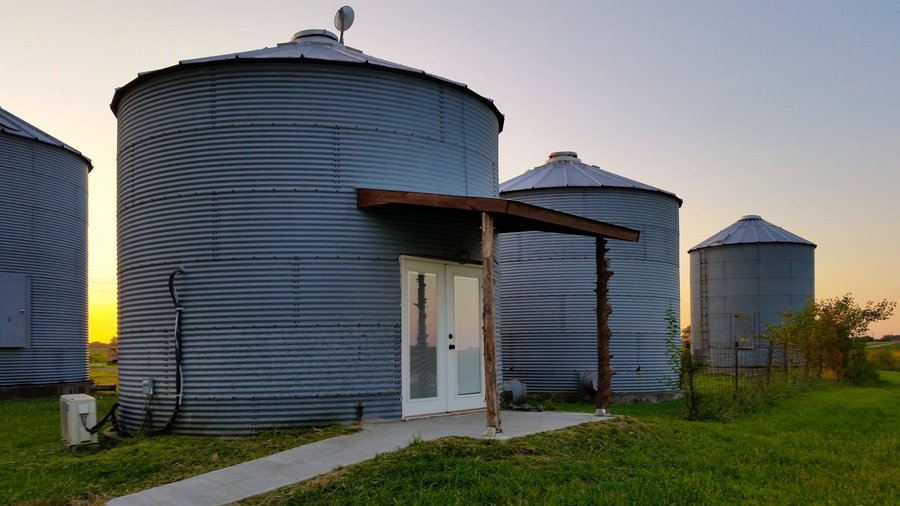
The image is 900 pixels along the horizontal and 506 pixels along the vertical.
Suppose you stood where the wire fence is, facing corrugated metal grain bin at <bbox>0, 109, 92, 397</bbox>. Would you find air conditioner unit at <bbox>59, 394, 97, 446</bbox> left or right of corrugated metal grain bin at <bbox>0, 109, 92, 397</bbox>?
left

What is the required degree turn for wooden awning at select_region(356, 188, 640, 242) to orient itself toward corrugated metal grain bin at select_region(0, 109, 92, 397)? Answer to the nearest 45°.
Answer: approximately 180°

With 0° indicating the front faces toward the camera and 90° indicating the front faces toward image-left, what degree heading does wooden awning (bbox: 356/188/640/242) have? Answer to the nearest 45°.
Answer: approximately 315°

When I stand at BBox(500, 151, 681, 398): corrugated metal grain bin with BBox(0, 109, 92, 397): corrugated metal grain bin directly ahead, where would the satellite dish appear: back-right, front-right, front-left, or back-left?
front-left

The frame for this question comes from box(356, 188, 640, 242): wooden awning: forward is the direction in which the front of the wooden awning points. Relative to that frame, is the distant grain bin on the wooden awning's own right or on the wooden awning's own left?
on the wooden awning's own left

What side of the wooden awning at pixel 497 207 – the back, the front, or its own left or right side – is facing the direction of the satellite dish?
back

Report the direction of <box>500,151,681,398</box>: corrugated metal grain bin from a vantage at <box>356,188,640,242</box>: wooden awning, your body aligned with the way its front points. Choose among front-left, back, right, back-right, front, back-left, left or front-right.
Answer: back-left

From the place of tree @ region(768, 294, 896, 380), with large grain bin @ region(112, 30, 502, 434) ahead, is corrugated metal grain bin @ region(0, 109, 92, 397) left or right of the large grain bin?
right
